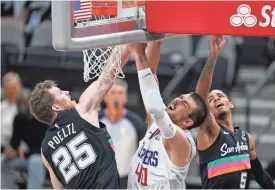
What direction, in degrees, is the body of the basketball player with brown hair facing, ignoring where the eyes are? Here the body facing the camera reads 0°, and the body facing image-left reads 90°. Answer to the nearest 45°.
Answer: approximately 225°
